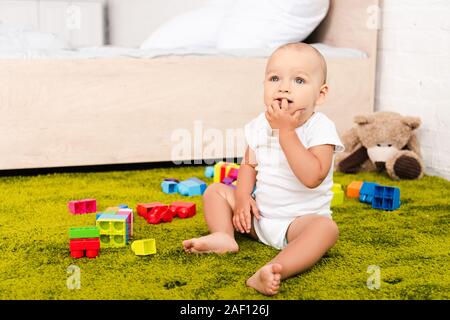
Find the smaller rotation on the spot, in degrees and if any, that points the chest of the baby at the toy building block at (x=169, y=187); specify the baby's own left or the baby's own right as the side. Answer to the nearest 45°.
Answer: approximately 90° to the baby's own right

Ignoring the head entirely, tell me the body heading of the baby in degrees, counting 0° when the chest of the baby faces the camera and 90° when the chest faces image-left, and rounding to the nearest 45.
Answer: approximately 45°

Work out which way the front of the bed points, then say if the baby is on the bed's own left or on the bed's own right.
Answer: on the bed's own left

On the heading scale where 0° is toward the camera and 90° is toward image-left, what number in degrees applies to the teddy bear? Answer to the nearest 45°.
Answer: approximately 0°

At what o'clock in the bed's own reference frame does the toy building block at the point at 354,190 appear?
The toy building block is roughly at 7 o'clock from the bed.

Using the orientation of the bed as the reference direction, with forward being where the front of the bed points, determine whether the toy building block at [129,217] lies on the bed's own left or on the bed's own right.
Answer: on the bed's own left

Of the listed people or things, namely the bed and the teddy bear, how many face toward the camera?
1

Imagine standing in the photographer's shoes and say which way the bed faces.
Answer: facing to the left of the viewer

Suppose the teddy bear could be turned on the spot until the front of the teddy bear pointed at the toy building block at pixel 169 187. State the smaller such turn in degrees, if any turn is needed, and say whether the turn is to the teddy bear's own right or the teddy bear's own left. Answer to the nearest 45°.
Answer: approximately 45° to the teddy bear's own right

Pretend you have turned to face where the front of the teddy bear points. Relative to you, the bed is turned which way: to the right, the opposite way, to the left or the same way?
to the right
